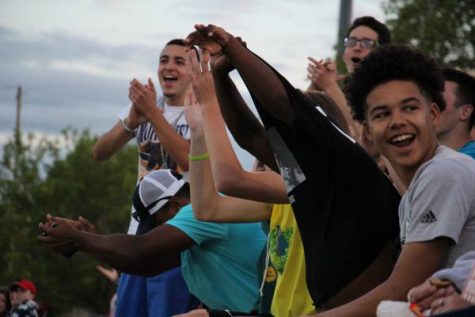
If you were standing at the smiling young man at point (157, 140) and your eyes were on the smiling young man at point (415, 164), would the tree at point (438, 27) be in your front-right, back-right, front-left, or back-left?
back-left

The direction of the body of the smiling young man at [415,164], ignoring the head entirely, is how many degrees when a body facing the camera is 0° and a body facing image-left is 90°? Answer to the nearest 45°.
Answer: approximately 90°

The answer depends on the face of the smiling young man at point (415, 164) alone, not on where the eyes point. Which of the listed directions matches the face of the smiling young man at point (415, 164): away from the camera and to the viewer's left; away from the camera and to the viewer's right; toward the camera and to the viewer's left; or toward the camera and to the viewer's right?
toward the camera and to the viewer's left

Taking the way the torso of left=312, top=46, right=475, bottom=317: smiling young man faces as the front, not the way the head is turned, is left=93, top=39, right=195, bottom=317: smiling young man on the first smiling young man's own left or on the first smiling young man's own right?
on the first smiling young man's own right
